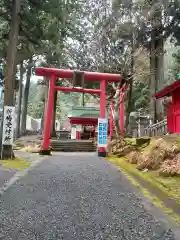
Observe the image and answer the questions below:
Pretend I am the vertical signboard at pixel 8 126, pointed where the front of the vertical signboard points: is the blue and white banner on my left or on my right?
on my left

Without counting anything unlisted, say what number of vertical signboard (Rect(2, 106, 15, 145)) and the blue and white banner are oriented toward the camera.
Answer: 2

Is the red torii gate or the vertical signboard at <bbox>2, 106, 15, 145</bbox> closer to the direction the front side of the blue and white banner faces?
the vertical signboard

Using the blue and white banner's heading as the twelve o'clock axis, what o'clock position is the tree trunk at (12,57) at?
The tree trunk is roughly at 2 o'clock from the blue and white banner.

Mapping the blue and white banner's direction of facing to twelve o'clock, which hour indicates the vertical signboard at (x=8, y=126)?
The vertical signboard is roughly at 2 o'clock from the blue and white banner.

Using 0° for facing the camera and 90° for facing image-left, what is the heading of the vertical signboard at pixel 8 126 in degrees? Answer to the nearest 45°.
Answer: approximately 0°

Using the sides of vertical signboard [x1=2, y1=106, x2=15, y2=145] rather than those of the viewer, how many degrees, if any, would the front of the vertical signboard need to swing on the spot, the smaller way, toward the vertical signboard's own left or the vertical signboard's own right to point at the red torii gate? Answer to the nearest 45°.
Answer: approximately 135° to the vertical signboard's own left

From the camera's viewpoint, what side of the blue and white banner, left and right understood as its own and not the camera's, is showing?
front
